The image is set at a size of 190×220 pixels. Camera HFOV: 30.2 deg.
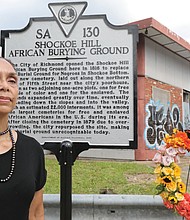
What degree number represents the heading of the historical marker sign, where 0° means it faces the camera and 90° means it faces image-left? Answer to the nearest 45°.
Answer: approximately 0°

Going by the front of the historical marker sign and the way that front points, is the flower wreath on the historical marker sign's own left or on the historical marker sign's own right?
on the historical marker sign's own left
